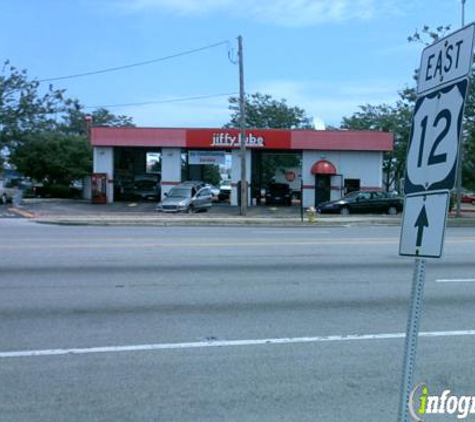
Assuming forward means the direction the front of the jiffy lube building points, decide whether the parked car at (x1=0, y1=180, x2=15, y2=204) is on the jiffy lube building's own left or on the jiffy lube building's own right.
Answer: on the jiffy lube building's own right

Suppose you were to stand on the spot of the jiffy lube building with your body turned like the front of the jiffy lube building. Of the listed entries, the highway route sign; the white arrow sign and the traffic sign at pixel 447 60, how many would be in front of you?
3

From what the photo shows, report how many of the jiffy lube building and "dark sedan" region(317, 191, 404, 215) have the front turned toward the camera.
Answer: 1

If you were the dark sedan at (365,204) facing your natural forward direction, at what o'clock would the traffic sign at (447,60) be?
The traffic sign is roughly at 9 o'clock from the dark sedan.

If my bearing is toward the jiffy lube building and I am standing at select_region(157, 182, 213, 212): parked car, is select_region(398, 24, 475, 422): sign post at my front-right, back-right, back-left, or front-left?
back-right

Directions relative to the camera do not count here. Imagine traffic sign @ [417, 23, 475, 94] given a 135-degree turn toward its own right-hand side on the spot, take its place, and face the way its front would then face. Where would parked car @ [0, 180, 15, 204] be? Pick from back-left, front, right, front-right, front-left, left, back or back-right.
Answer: front-left

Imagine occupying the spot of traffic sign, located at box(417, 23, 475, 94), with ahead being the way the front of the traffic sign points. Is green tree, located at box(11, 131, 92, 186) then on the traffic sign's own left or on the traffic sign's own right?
on the traffic sign's own right

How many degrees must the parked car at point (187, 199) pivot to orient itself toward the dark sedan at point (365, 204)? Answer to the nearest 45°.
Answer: approximately 135° to its left

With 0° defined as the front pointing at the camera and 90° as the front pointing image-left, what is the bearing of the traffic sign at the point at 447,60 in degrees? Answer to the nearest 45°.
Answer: approximately 45°

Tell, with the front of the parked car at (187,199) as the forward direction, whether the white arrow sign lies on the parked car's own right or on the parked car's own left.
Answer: on the parked car's own left

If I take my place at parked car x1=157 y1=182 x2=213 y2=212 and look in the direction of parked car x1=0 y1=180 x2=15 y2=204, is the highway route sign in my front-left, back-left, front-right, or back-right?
back-left

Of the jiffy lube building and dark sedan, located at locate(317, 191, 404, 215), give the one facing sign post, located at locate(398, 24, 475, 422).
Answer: the jiffy lube building
